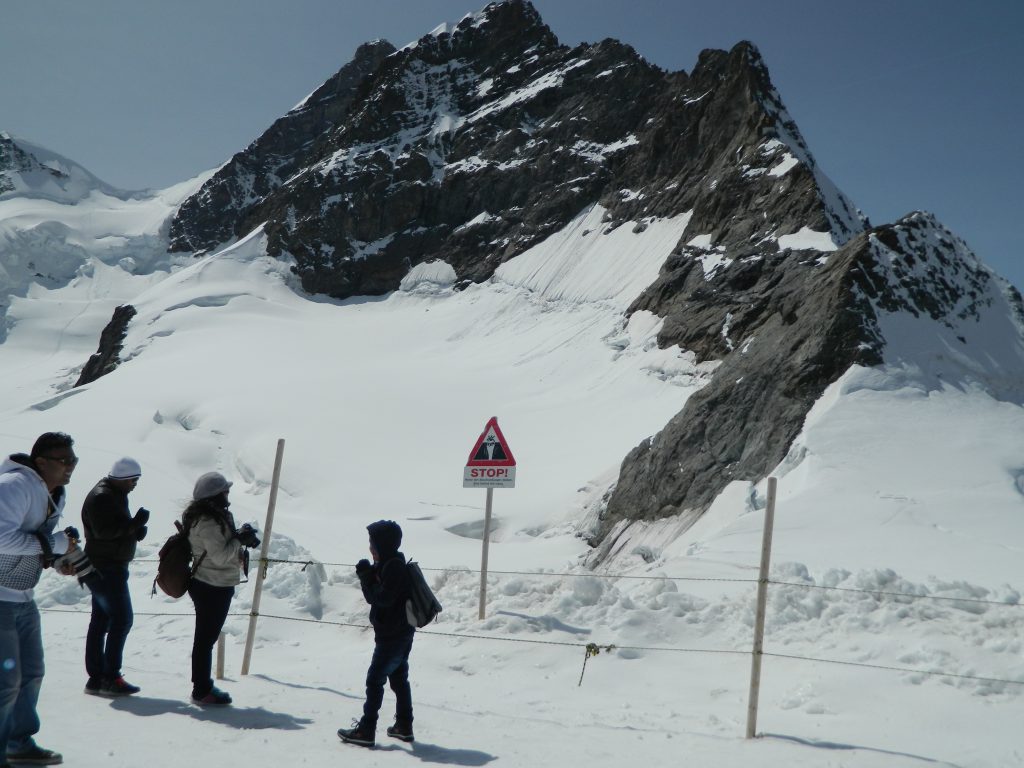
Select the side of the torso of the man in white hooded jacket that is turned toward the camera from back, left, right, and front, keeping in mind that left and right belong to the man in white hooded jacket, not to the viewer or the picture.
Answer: right

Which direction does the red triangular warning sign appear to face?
toward the camera

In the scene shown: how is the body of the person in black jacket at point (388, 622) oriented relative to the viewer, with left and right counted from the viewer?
facing to the left of the viewer

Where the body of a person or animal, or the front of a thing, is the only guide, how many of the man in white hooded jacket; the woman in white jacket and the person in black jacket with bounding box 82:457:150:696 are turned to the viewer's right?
3

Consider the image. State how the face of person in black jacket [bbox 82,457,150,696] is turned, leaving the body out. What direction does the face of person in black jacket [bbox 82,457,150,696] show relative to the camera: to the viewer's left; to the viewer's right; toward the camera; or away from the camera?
to the viewer's right

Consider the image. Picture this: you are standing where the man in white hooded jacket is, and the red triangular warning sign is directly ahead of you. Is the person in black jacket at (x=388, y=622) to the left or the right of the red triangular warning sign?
right

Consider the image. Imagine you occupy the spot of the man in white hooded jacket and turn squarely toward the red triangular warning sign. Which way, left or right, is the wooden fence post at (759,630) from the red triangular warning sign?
right

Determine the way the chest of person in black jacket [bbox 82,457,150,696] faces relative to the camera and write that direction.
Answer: to the viewer's right

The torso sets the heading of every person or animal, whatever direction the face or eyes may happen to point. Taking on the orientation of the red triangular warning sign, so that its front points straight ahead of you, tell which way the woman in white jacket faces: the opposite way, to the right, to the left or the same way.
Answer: to the left

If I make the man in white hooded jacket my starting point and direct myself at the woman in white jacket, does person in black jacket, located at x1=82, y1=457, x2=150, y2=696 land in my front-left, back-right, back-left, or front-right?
front-left

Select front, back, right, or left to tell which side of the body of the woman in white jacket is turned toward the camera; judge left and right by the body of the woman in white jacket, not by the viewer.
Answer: right

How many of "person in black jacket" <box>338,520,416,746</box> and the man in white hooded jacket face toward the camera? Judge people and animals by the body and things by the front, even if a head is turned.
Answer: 0

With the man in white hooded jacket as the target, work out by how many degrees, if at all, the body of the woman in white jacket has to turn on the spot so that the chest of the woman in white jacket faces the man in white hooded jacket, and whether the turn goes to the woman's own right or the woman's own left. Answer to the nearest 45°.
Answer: approximately 135° to the woman's own right

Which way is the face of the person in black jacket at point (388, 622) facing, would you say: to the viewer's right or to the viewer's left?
to the viewer's left

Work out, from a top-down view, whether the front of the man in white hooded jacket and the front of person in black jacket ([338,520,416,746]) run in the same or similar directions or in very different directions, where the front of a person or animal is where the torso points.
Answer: very different directions
